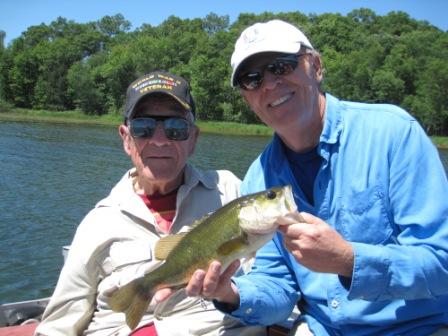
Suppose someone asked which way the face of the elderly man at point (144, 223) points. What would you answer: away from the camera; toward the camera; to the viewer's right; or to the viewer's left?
toward the camera

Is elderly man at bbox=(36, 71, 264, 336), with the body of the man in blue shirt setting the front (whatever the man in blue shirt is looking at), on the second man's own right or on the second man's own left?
on the second man's own right

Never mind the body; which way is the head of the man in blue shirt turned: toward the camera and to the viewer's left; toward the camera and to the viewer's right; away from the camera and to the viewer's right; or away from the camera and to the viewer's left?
toward the camera and to the viewer's left

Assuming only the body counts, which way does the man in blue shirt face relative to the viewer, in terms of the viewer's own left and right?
facing the viewer and to the left of the viewer
